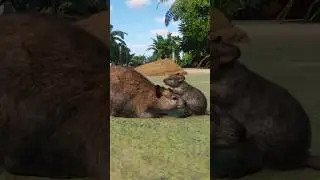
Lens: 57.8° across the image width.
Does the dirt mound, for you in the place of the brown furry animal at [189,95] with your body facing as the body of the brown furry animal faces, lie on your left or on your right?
on your right

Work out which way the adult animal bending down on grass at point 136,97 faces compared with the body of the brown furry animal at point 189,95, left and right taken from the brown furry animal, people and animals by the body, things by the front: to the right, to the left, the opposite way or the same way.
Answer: the opposite way

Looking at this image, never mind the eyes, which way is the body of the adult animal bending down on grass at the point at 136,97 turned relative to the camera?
to the viewer's right

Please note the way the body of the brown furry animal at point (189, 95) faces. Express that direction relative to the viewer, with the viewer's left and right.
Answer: facing to the left of the viewer

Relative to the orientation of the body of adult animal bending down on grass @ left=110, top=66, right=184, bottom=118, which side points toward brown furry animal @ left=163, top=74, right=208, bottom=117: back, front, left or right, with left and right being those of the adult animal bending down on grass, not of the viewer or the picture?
front
